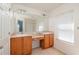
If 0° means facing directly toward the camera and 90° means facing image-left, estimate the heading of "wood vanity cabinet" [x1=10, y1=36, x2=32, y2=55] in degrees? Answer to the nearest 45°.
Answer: approximately 0°

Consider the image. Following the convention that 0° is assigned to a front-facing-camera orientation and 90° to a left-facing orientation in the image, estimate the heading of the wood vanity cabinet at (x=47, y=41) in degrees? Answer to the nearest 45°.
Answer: approximately 315°
